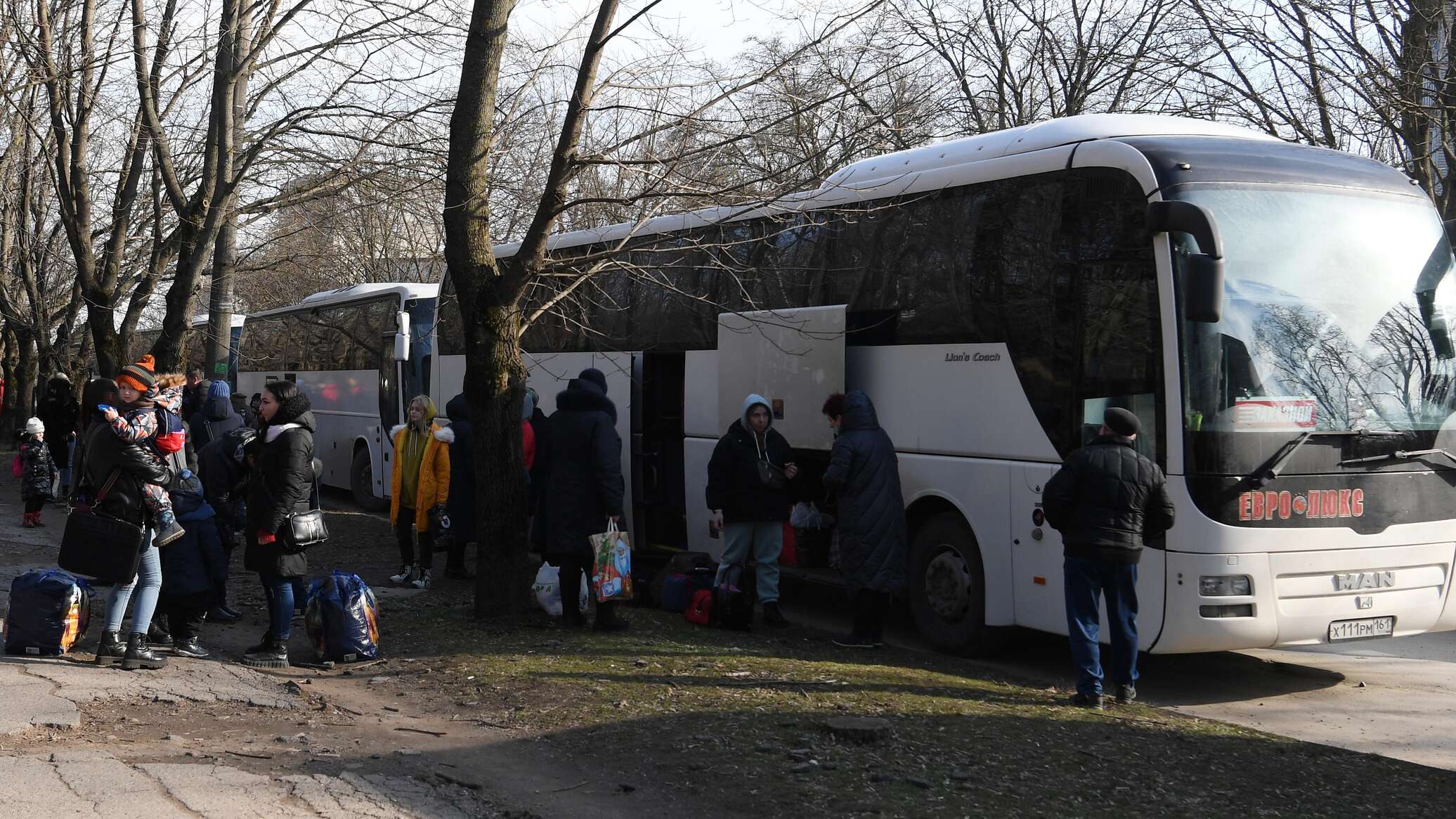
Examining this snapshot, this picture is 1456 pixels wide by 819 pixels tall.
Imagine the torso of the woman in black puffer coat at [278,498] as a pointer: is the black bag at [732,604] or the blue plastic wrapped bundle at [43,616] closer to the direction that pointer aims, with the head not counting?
the blue plastic wrapped bundle

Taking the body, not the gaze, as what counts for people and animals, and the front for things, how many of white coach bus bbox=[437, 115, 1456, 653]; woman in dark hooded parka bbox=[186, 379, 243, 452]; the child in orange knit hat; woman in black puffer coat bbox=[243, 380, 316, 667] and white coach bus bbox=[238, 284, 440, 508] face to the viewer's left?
2

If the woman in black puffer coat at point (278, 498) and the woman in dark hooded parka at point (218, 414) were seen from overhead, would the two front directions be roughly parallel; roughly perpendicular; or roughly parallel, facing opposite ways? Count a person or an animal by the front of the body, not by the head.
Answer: roughly perpendicular

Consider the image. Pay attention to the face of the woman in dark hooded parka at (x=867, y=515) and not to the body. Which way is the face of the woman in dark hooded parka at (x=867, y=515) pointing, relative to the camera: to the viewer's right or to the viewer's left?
to the viewer's left

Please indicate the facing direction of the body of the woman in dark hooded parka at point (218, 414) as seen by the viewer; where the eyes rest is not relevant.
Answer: away from the camera

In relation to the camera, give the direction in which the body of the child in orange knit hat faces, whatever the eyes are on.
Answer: to the viewer's left

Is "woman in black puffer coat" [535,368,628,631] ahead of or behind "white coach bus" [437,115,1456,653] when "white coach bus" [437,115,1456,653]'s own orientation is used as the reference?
behind

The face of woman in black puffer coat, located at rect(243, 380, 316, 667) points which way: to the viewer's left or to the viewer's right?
to the viewer's left

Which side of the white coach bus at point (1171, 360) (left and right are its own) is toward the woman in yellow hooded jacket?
back

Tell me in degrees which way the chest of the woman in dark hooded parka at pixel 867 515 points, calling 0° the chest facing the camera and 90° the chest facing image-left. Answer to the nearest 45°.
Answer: approximately 90°

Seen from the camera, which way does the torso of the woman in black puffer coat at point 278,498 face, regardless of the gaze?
to the viewer's left

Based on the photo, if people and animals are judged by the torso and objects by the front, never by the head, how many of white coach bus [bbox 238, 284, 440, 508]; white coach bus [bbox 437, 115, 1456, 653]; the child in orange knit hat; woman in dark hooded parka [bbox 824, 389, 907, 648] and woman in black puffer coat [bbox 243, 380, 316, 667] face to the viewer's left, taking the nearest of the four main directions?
3

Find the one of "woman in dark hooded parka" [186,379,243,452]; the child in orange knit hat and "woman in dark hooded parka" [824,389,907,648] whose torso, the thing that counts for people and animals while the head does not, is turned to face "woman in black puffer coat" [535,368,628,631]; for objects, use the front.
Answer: "woman in dark hooded parka" [824,389,907,648]
